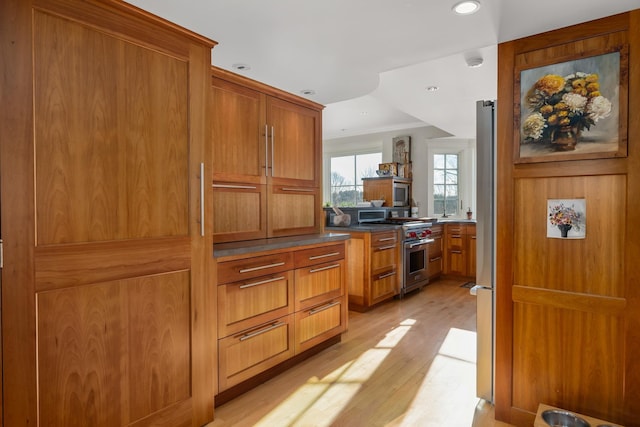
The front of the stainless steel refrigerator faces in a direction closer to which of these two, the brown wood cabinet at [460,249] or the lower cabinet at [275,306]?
the lower cabinet

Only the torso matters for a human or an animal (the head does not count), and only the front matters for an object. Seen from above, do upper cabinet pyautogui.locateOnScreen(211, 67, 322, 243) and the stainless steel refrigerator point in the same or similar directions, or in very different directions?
very different directions

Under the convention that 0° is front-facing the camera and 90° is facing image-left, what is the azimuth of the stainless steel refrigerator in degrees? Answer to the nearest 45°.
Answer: approximately 90°

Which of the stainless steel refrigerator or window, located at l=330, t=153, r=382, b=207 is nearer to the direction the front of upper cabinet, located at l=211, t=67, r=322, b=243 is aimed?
the stainless steel refrigerator

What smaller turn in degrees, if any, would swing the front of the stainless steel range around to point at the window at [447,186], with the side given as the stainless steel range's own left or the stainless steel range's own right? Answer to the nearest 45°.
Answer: approximately 135° to the stainless steel range's own left

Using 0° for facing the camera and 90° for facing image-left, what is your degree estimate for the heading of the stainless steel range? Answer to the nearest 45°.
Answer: approximately 315°

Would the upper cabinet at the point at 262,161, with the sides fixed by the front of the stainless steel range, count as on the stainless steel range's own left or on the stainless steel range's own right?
on the stainless steel range's own right

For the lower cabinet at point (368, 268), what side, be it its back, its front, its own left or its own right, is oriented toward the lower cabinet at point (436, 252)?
left
